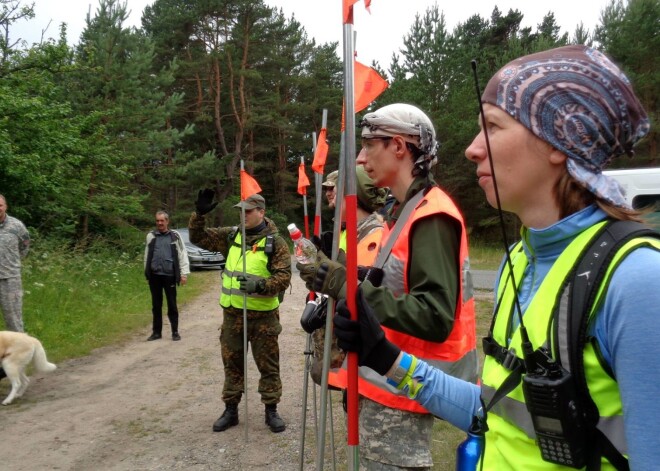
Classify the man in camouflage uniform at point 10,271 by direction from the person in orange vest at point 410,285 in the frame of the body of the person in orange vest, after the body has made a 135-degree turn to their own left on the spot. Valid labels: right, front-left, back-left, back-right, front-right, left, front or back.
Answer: back

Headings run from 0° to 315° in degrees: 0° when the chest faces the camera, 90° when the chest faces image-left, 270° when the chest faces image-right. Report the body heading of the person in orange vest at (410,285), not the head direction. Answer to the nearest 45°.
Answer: approximately 90°

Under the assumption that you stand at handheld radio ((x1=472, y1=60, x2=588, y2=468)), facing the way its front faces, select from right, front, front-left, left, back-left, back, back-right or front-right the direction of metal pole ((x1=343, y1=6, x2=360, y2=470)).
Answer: right

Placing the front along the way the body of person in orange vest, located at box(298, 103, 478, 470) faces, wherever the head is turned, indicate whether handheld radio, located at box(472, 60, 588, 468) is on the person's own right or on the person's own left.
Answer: on the person's own left

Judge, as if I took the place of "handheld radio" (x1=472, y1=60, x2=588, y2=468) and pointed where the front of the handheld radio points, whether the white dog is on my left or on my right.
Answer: on my right

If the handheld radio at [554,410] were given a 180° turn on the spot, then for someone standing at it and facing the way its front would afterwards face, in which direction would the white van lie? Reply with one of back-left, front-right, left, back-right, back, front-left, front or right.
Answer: front-left

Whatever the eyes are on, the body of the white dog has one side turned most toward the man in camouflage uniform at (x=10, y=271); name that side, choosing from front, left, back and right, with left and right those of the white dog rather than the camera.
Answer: right

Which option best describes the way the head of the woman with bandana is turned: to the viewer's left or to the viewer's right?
to the viewer's left

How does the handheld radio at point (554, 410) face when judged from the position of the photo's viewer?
facing the viewer and to the left of the viewer

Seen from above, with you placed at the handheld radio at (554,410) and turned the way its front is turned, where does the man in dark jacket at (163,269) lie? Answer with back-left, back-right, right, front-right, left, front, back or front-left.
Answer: right

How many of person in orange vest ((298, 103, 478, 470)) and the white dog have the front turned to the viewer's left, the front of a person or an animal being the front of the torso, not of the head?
2

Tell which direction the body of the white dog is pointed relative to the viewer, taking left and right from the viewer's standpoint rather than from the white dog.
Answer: facing to the left of the viewer

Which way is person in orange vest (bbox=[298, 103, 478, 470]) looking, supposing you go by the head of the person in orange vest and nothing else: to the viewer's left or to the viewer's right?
to the viewer's left

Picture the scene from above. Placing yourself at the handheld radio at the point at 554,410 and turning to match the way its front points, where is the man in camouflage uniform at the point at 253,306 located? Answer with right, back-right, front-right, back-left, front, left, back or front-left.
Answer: right
